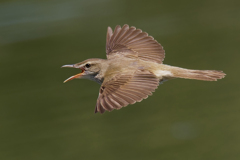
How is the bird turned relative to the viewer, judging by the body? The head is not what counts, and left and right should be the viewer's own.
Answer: facing to the left of the viewer
